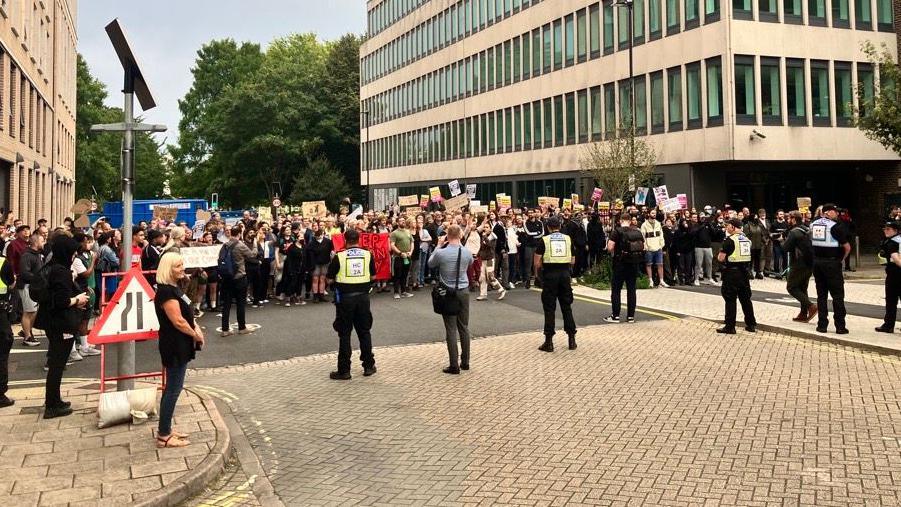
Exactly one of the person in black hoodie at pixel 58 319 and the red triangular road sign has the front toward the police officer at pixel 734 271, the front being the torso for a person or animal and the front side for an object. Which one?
the person in black hoodie

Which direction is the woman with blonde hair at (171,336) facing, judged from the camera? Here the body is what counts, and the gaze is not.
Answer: to the viewer's right

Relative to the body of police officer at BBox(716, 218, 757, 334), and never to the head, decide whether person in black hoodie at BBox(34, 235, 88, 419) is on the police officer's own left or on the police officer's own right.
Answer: on the police officer's own left

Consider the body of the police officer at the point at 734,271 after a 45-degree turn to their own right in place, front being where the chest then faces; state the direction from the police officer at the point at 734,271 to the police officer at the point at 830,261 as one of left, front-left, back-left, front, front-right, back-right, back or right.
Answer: right

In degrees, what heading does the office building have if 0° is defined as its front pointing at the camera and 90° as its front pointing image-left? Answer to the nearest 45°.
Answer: approximately 45°

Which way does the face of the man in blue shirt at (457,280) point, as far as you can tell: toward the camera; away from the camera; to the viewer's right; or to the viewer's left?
away from the camera

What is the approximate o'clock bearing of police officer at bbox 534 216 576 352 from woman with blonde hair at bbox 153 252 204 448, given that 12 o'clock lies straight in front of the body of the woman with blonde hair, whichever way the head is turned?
The police officer is roughly at 11 o'clock from the woman with blonde hair.

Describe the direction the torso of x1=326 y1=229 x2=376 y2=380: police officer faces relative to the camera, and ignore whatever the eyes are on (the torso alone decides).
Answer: away from the camera

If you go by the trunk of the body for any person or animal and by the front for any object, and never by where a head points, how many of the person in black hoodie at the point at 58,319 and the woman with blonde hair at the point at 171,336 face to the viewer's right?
2

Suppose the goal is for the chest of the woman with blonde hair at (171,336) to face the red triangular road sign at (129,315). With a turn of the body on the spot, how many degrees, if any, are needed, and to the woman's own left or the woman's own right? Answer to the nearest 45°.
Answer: approximately 90° to the woman's own left

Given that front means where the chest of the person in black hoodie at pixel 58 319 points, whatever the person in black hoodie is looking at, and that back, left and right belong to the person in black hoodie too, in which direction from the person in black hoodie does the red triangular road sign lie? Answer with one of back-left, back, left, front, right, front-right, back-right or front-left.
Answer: front-right

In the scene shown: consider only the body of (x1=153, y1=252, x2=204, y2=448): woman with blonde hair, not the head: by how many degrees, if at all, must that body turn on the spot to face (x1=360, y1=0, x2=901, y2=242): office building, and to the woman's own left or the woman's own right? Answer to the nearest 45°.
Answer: approximately 45° to the woman's own left
